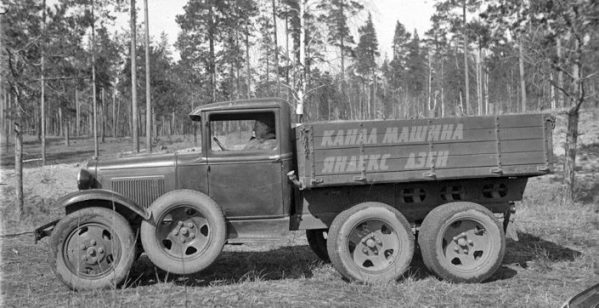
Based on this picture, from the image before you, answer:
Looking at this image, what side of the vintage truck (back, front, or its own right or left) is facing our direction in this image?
left

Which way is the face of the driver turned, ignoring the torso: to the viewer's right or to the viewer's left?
to the viewer's left
